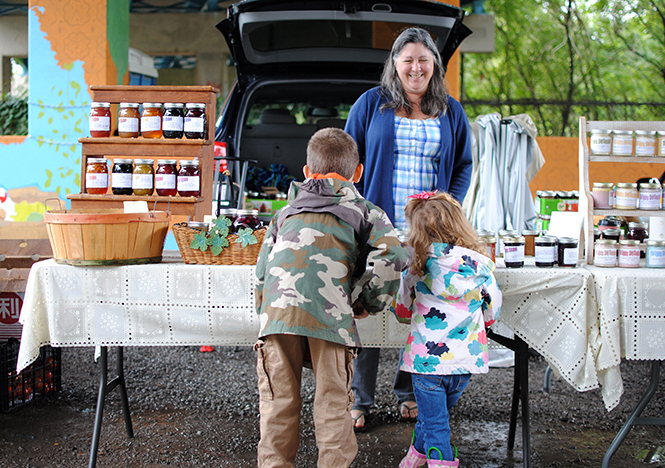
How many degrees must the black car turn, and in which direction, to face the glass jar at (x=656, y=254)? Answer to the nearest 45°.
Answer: approximately 135° to its right

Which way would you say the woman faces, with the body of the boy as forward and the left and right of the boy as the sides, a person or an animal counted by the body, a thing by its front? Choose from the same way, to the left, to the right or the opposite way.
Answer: the opposite way

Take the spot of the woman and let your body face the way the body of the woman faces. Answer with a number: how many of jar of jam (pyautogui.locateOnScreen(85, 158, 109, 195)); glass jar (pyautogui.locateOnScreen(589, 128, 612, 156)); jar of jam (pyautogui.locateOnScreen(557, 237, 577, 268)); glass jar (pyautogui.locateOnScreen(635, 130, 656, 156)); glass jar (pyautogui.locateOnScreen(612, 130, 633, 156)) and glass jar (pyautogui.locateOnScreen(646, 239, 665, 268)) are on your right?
1

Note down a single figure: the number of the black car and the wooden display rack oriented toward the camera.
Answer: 1

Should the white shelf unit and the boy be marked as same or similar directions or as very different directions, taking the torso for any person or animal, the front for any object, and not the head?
very different directions

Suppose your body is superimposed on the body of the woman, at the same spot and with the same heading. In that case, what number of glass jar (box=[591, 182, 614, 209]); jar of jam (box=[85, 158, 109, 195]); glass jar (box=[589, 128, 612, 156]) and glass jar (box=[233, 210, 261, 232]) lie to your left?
2

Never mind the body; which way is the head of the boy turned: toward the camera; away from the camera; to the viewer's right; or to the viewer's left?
away from the camera

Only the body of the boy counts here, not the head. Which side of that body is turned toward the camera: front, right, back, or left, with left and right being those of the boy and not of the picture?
back

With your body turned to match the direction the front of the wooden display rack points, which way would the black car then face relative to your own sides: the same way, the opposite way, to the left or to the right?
the opposite way

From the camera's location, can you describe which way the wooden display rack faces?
facing the viewer

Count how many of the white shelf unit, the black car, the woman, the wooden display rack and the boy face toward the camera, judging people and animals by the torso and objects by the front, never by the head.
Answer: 3

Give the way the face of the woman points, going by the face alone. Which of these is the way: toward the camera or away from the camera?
toward the camera

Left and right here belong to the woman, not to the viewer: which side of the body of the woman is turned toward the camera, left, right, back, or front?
front

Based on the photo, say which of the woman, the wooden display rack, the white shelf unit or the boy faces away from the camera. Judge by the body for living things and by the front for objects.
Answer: the boy

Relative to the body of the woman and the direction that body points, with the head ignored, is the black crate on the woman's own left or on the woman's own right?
on the woman's own right
